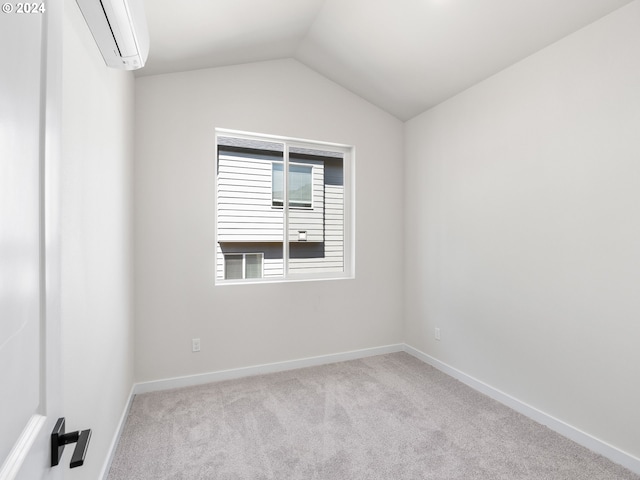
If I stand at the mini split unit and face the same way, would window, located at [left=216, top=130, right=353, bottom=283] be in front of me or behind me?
in front

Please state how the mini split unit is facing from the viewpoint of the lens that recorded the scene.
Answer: facing to the right of the viewer

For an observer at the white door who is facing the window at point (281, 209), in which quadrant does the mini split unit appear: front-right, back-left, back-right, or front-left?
front-left

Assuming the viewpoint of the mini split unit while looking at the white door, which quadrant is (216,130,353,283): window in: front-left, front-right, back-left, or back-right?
back-left

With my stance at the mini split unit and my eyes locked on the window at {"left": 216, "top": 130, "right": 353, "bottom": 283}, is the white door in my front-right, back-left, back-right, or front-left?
back-right
